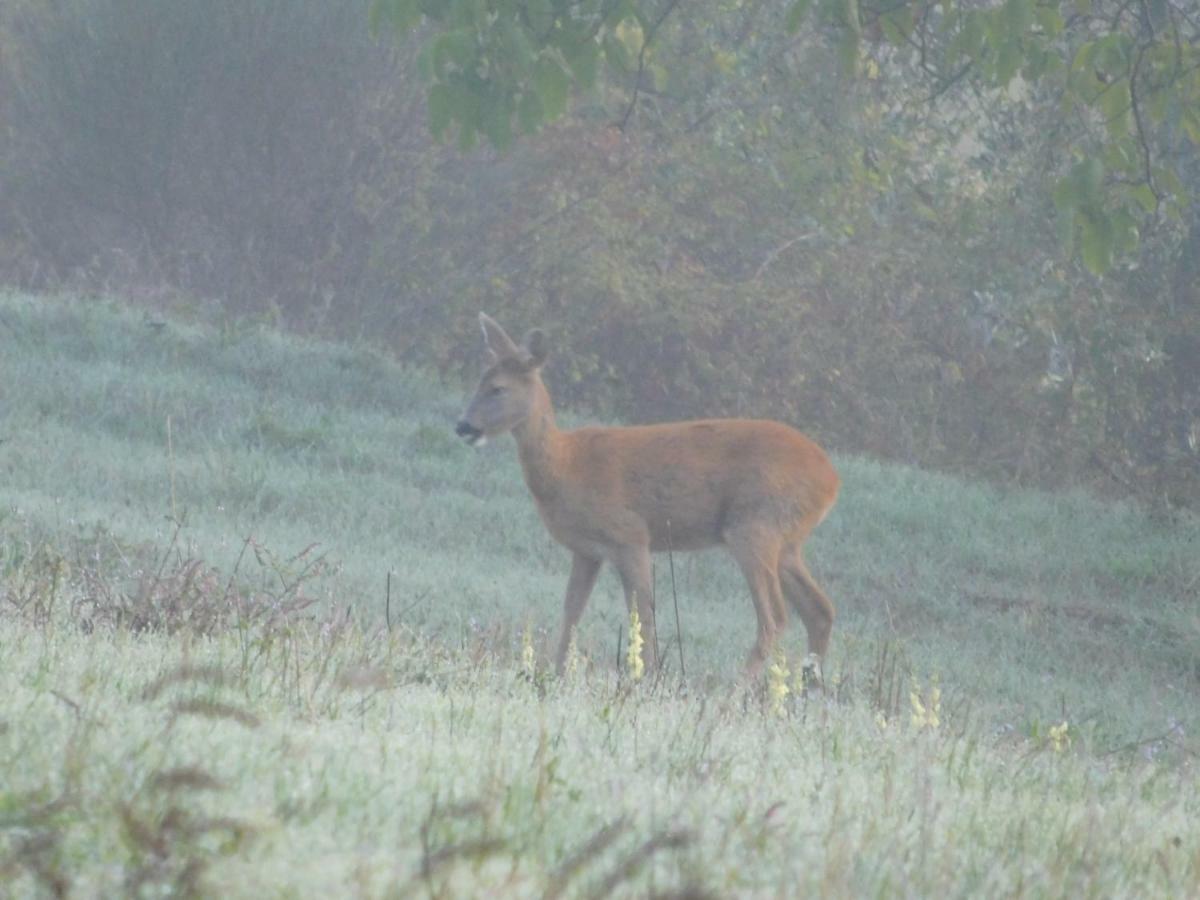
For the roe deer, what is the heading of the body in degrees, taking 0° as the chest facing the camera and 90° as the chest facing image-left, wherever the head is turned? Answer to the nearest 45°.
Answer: approximately 90°
